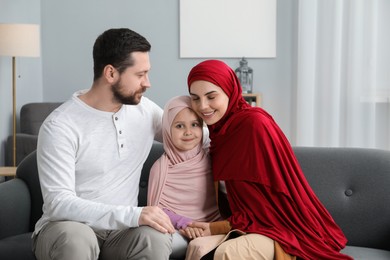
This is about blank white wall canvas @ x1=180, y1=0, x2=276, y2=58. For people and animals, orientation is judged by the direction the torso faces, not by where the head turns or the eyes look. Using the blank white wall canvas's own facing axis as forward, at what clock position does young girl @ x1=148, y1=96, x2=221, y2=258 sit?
The young girl is roughly at 12 o'clock from the blank white wall canvas.

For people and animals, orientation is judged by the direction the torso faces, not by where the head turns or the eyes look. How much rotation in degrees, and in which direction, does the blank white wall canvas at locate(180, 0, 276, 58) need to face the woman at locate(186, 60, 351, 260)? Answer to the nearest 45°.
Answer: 0° — it already faces them

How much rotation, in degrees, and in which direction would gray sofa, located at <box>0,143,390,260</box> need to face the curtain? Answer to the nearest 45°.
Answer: approximately 180°

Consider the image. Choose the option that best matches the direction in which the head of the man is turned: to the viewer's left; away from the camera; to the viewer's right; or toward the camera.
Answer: to the viewer's right

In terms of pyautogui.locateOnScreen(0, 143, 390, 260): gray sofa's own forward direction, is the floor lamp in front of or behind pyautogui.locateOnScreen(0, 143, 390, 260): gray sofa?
behind

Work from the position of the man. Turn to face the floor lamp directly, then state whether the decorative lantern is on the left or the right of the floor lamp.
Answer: right

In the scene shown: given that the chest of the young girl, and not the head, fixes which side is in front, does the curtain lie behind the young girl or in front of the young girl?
behind

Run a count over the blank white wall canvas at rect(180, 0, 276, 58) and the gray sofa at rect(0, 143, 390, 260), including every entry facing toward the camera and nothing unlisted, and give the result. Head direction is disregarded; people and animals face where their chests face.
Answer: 2

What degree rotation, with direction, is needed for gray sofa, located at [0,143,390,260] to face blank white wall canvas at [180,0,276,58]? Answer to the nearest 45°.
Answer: approximately 180°
